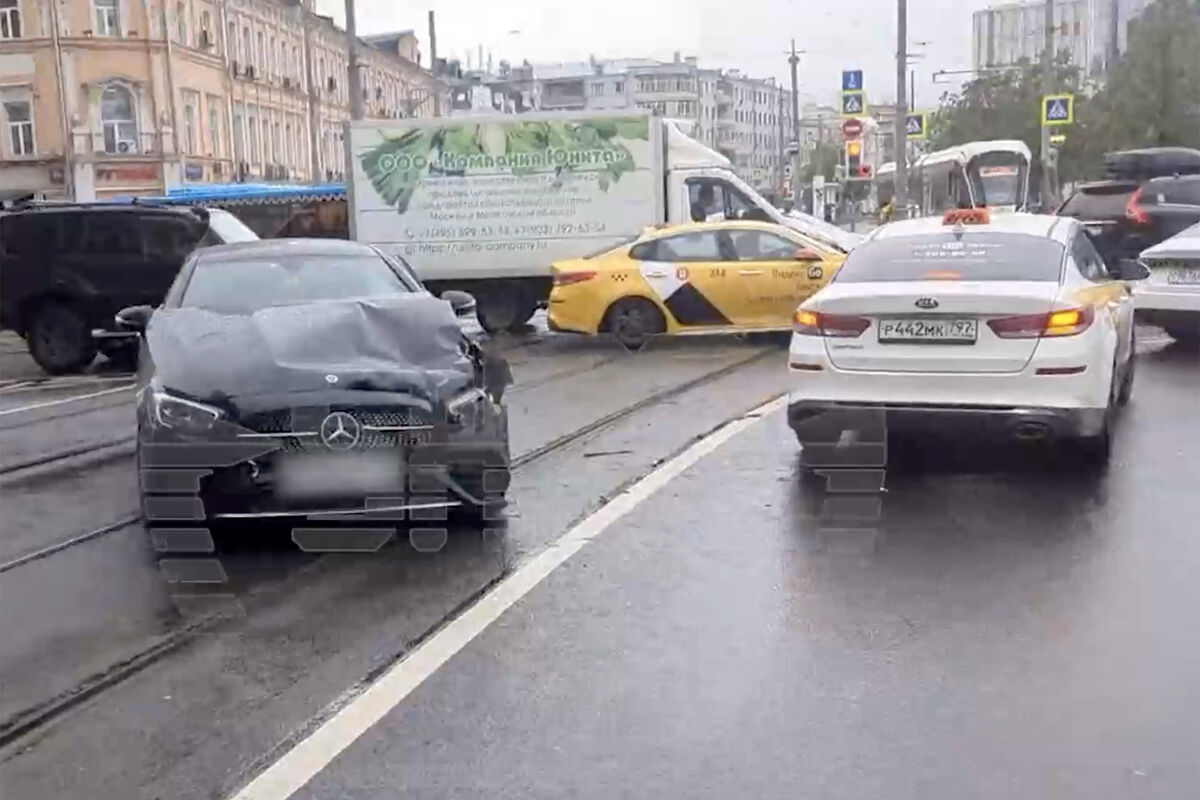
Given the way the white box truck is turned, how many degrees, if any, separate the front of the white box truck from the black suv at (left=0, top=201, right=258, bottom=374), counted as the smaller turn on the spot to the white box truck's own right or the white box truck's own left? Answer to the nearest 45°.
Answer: approximately 135° to the white box truck's own right

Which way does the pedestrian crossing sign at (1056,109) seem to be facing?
toward the camera

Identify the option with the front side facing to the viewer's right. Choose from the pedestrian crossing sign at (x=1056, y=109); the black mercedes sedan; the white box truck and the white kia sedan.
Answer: the white box truck

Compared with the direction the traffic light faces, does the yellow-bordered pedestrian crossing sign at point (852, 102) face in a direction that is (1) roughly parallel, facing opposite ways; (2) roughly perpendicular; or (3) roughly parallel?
roughly parallel

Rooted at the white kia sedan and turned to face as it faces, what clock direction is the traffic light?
The traffic light is roughly at 12 o'clock from the white kia sedan.

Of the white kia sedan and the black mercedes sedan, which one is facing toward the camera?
the black mercedes sedan

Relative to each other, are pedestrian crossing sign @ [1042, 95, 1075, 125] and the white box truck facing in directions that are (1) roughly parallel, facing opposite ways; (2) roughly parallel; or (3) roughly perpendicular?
roughly perpendicular

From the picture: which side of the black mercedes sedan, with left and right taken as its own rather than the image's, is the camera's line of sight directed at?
front

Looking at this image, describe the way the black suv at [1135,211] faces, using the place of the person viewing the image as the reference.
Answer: facing away from the viewer and to the right of the viewer

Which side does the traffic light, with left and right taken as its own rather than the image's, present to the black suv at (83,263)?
front

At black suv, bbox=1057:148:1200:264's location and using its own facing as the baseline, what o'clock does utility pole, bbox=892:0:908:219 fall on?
The utility pole is roughly at 10 o'clock from the black suv.

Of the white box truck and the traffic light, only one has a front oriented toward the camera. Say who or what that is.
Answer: the traffic light

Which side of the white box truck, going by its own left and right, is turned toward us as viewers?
right

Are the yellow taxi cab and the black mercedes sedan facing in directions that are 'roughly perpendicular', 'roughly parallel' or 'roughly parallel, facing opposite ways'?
roughly perpendicular

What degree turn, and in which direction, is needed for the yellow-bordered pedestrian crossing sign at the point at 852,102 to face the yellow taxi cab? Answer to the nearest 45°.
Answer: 0° — it already faces it

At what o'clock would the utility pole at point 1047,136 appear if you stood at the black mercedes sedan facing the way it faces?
The utility pole is roughly at 7 o'clock from the black mercedes sedan.

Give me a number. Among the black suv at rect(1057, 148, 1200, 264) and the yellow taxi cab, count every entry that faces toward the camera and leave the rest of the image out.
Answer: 0

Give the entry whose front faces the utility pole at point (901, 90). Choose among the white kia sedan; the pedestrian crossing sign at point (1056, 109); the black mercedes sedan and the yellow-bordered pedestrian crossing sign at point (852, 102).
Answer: the white kia sedan
